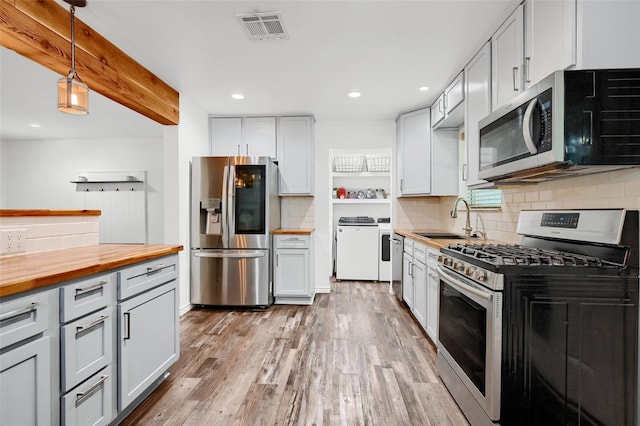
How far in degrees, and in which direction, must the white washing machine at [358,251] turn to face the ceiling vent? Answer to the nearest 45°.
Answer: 0° — it already faces it

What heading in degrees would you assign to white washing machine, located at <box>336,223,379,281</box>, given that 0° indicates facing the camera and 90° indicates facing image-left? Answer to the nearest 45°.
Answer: approximately 0°

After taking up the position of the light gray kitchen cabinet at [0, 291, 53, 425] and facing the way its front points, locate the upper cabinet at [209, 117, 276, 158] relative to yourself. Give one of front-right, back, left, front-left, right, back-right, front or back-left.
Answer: left

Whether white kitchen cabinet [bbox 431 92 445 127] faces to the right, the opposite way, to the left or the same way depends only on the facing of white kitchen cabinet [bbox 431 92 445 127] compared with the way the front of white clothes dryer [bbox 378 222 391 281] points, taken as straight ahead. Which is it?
to the right

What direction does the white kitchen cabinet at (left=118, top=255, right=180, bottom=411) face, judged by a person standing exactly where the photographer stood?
facing the viewer and to the right of the viewer

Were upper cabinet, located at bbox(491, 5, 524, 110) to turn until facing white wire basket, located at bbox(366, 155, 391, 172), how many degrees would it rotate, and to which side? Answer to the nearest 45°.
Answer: approximately 90° to its right

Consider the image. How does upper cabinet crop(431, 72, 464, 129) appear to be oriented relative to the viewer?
to the viewer's left

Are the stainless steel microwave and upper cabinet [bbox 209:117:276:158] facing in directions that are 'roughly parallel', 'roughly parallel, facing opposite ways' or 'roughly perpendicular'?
roughly perpendicular

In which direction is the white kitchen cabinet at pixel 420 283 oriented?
to the viewer's left

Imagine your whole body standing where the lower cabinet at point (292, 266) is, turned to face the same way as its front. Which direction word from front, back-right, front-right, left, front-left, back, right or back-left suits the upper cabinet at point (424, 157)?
left

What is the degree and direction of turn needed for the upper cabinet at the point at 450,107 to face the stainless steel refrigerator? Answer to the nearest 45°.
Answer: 0° — it already faces it

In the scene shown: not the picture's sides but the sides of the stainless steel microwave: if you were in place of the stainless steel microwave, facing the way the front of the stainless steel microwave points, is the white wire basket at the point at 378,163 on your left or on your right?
on your right

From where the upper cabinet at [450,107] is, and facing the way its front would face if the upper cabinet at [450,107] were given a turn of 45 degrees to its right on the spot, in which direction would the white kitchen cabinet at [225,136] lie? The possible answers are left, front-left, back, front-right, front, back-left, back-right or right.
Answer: front-left
